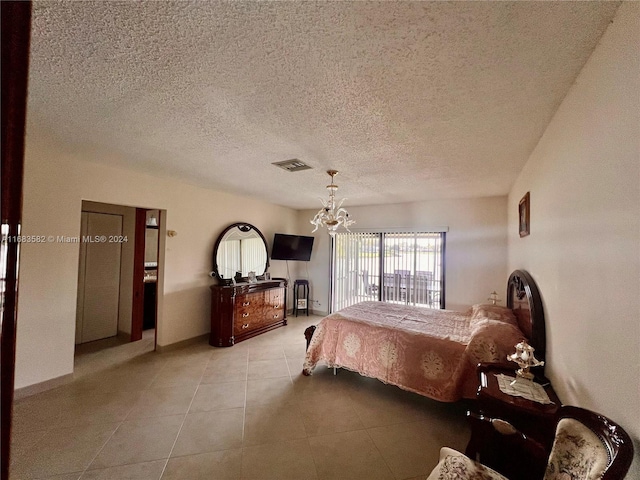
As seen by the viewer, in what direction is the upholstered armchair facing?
to the viewer's left

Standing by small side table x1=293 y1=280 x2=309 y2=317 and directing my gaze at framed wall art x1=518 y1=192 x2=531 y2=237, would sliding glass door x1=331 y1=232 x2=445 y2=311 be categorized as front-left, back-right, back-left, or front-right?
front-left

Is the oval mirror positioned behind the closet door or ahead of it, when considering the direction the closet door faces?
ahead

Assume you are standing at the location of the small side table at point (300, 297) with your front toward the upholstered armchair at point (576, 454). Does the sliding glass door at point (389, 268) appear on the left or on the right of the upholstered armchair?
left

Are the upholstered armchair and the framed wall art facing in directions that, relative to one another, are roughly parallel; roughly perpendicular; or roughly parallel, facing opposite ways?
roughly parallel

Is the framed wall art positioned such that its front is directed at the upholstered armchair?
no

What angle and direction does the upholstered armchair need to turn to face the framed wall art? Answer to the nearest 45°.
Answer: approximately 90° to its right

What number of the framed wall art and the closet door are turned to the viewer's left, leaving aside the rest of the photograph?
1

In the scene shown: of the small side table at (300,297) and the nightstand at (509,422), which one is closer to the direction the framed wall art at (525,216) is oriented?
the small side table

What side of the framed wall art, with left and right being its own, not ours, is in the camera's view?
left

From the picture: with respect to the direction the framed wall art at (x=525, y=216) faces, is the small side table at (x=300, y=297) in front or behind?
in front

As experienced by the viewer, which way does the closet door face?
facing the viewer and to the right of the viewer
